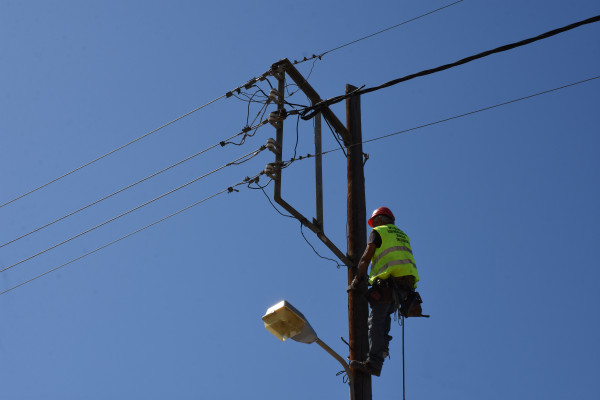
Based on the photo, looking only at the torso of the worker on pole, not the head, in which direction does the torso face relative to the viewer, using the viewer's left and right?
facing away from the viewer and to the left of the viewer

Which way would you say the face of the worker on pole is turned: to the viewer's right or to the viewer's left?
to the viewer's left

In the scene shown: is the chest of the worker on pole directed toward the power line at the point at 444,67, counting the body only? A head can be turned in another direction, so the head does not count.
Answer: no

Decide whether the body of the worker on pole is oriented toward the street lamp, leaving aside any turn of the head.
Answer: no
